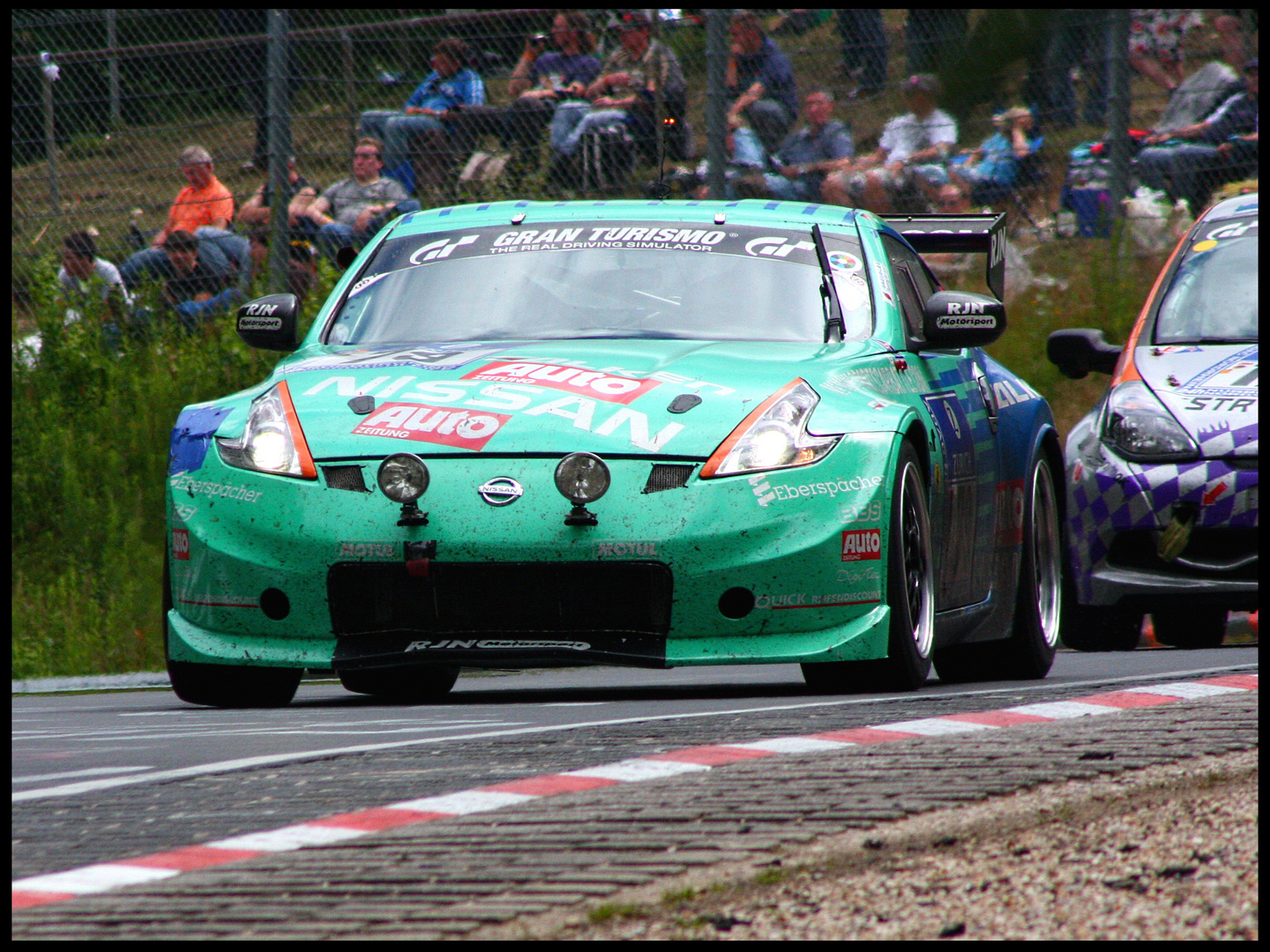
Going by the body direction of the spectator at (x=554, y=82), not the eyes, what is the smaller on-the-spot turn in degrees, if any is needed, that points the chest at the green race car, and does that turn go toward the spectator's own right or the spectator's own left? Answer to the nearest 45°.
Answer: approximately 45° to the spectator's own left

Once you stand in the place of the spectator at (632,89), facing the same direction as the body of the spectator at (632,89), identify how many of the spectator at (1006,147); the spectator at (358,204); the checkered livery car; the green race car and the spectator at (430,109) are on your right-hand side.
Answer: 2

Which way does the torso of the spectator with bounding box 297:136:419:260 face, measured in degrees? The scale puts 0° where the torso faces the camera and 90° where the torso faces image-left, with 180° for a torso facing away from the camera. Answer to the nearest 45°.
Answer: approximately 0°

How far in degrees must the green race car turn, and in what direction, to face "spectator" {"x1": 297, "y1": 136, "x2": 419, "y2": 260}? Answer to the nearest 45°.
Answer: approximately 180°
